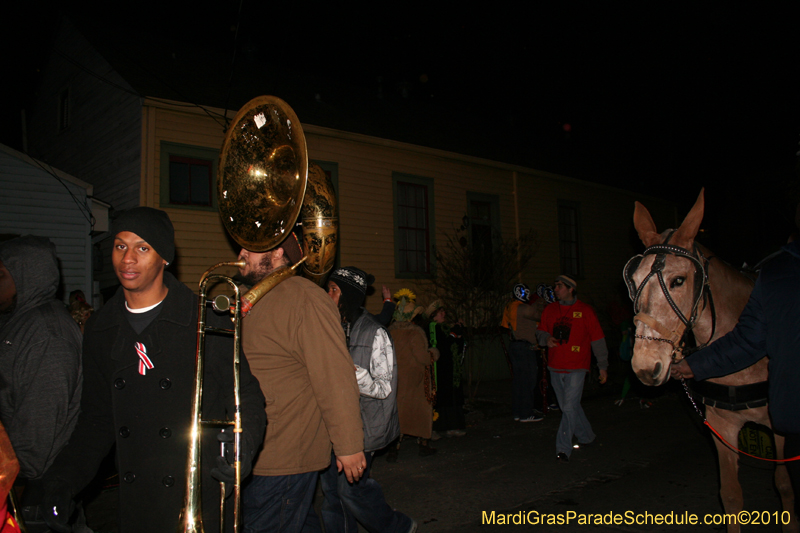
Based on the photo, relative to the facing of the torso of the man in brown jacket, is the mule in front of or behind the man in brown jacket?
behind

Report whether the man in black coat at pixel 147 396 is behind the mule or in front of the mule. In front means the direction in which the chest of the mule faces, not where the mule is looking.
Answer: in front

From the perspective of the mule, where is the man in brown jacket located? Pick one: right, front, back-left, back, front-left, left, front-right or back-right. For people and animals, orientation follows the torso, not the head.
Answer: front

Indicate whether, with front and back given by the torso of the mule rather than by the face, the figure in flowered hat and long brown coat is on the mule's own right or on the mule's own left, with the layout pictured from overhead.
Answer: on the mule's own right

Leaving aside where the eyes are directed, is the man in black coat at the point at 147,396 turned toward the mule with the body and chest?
no

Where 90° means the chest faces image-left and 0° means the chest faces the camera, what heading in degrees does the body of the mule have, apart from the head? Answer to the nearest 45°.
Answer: approximately 45°

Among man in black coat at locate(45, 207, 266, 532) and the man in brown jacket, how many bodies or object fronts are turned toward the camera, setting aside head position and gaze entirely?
1

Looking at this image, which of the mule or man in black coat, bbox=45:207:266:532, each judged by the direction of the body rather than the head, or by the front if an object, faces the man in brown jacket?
the mule

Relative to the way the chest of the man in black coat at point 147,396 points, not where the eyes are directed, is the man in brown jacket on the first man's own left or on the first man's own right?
on the first man's own left

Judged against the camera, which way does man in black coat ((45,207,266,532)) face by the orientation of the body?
toward the camera

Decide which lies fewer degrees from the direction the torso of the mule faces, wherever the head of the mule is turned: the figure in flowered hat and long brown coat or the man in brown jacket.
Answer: the man in brown jacket

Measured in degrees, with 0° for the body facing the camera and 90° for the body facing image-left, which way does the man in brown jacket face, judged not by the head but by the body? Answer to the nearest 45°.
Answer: approximately 90°
